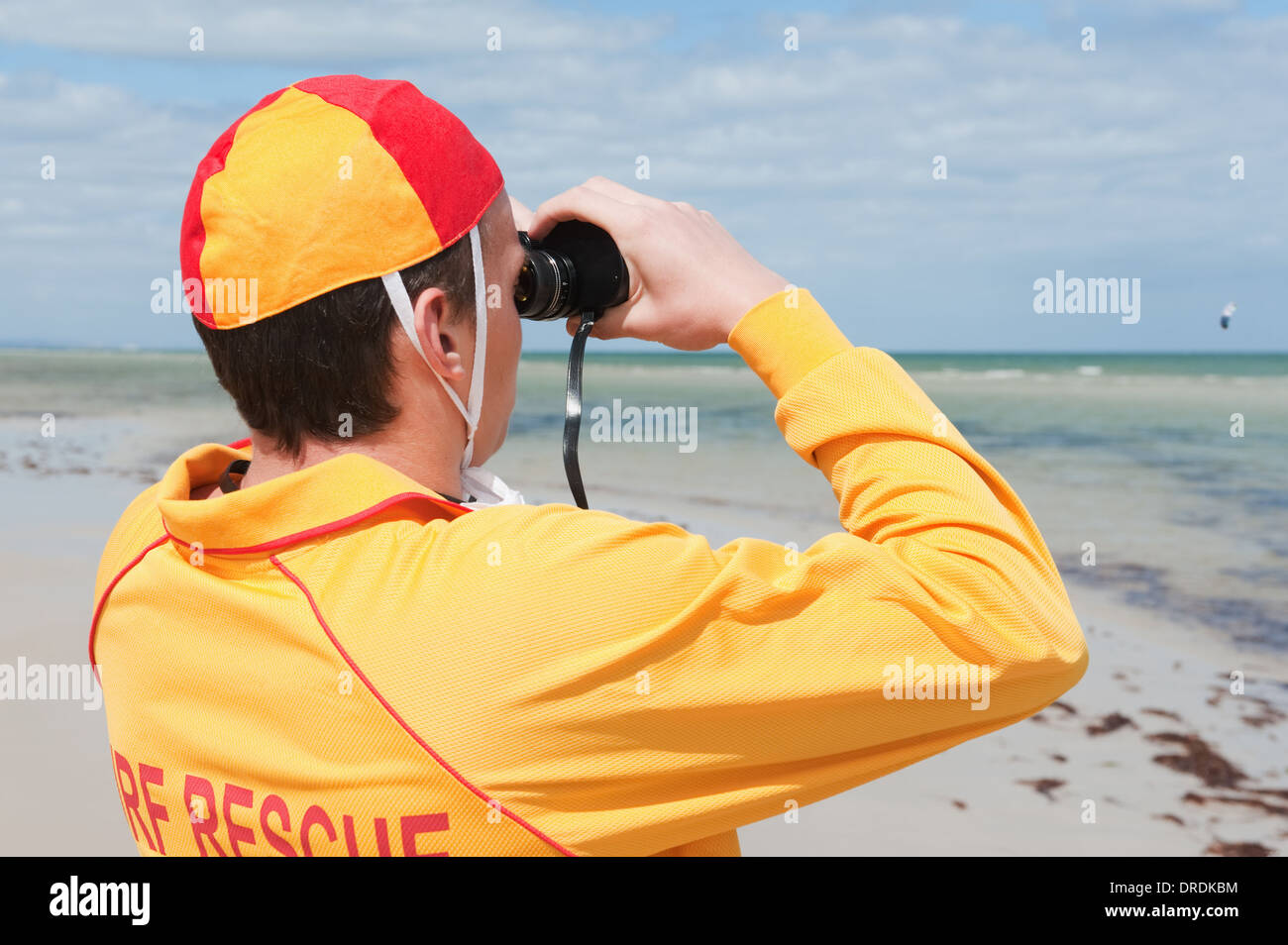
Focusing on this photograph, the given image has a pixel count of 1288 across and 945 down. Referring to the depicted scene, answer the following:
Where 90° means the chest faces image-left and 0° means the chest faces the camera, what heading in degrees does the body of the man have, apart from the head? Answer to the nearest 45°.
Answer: approximately 225°

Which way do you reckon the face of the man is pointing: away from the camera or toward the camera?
away from the camera
